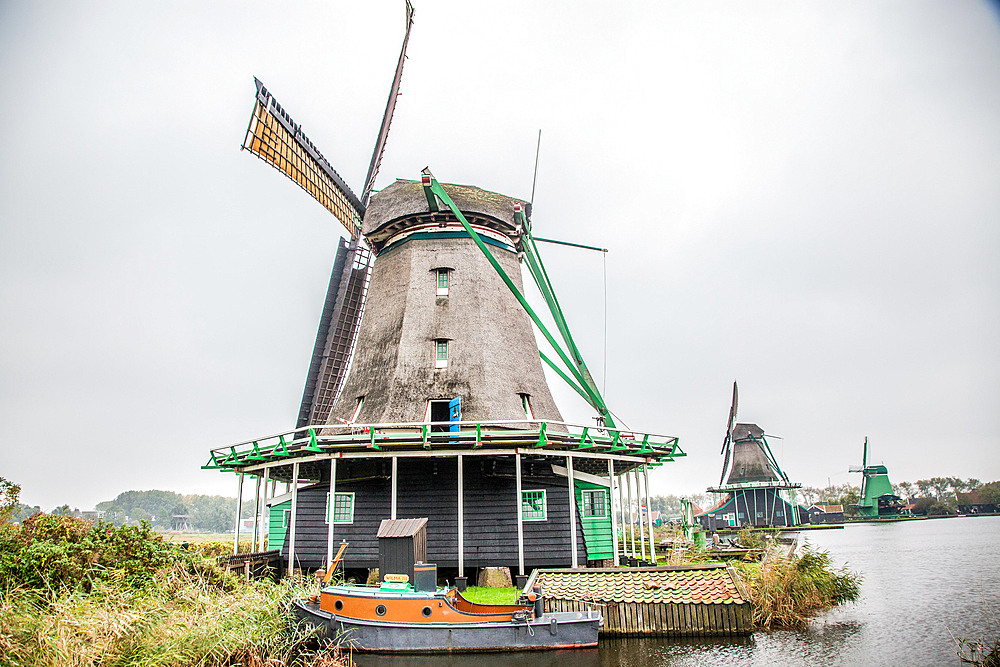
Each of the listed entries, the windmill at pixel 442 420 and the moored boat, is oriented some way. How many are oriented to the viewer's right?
0

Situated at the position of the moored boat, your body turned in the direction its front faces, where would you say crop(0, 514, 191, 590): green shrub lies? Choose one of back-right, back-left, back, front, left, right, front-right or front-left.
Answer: front

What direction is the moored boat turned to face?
to the viewer's left

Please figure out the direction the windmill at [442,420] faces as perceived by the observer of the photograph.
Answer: facing away from the viewer and to the left of the viewer

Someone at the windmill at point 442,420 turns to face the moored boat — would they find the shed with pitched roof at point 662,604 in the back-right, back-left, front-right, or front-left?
front-left

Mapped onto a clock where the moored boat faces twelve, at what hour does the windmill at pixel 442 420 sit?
The windmill is roughly at 3 o'clock from the moored boat.

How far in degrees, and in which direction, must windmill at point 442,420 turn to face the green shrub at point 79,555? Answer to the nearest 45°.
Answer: approximately 90° to its left
